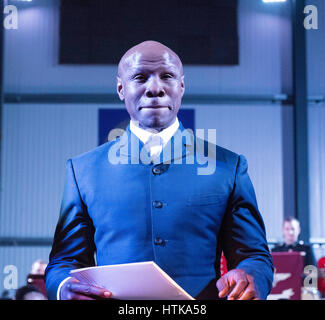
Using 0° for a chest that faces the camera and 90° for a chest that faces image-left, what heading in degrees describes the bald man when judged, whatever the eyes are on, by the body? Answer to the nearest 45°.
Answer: approximately 0°

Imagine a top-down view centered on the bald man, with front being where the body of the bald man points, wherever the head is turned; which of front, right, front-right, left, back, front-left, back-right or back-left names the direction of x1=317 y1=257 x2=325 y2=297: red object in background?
back-left

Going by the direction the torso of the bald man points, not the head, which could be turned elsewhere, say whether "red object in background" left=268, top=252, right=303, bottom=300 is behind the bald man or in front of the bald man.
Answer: behind

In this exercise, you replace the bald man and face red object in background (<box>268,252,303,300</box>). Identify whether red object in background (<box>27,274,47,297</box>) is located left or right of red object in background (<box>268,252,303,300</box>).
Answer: left

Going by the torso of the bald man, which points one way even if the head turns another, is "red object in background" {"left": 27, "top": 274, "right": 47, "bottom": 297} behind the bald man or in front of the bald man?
behind
